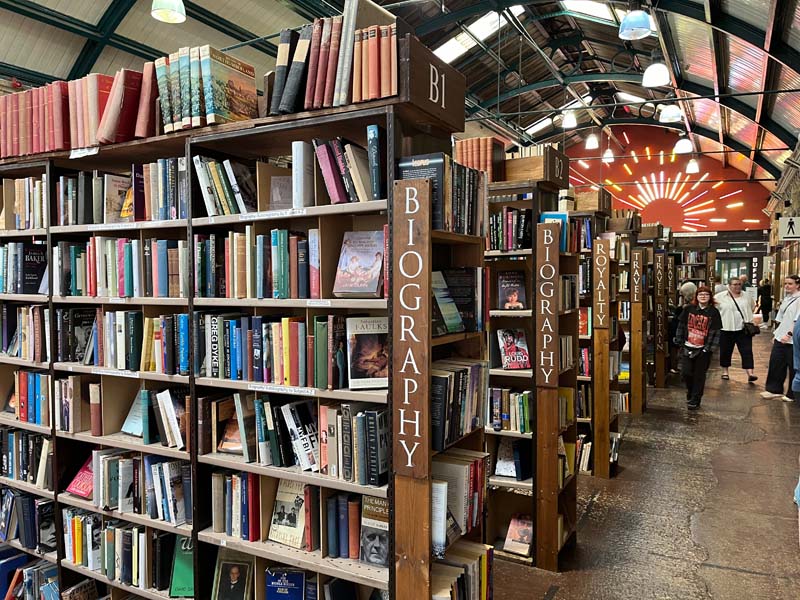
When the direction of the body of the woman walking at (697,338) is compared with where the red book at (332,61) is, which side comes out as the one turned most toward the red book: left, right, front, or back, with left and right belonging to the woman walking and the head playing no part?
front

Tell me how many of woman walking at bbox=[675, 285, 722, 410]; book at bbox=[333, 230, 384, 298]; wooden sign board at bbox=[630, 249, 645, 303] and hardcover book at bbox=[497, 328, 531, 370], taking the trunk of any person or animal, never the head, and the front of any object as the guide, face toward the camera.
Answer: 4

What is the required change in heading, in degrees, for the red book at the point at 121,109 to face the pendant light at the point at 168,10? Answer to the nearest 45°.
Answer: approximately 135° to its left

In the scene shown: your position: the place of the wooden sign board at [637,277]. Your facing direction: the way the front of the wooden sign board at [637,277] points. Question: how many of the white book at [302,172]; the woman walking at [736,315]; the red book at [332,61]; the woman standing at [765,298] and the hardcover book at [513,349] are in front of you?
3

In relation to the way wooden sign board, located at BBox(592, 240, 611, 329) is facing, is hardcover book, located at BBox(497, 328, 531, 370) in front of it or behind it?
in front

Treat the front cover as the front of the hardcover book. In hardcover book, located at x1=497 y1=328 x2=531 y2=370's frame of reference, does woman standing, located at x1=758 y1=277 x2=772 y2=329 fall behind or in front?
behind

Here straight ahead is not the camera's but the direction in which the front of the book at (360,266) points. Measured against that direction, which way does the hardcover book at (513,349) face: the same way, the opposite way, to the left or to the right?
the same way

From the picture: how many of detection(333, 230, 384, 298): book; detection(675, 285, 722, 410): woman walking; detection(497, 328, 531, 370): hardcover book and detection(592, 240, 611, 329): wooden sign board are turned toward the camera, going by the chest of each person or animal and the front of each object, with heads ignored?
4

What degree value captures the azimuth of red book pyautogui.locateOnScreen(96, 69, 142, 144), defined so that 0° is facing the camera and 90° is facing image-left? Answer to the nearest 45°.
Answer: approximately 315°

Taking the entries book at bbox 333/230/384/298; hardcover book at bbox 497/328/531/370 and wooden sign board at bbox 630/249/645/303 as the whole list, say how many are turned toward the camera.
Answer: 3

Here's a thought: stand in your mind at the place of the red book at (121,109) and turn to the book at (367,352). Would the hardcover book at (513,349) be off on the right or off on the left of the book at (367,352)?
left

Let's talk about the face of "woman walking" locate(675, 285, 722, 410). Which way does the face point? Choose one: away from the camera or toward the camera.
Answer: toward the camera

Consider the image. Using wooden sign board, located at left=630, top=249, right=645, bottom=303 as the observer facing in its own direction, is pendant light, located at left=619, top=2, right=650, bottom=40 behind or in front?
in front

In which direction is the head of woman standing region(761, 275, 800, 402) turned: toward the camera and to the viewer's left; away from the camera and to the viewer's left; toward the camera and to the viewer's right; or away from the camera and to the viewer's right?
toward the camera and to the viewer's left

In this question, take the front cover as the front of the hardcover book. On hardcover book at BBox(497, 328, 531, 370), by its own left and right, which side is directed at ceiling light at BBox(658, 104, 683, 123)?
back

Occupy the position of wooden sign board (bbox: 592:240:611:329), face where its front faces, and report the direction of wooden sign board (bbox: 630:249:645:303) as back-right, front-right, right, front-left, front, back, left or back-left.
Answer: back

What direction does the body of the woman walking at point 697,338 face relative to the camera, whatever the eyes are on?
toward the camera

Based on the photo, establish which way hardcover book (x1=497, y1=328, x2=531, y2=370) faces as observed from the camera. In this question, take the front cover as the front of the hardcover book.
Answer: facing the viewer

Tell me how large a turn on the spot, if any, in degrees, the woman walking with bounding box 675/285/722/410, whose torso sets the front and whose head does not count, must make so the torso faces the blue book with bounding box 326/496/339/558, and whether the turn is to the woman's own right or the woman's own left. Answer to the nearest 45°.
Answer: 0° — they already face it

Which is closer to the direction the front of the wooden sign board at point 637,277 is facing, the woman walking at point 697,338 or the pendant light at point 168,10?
the pendant light

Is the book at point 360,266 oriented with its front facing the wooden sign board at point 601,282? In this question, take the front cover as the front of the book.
no
